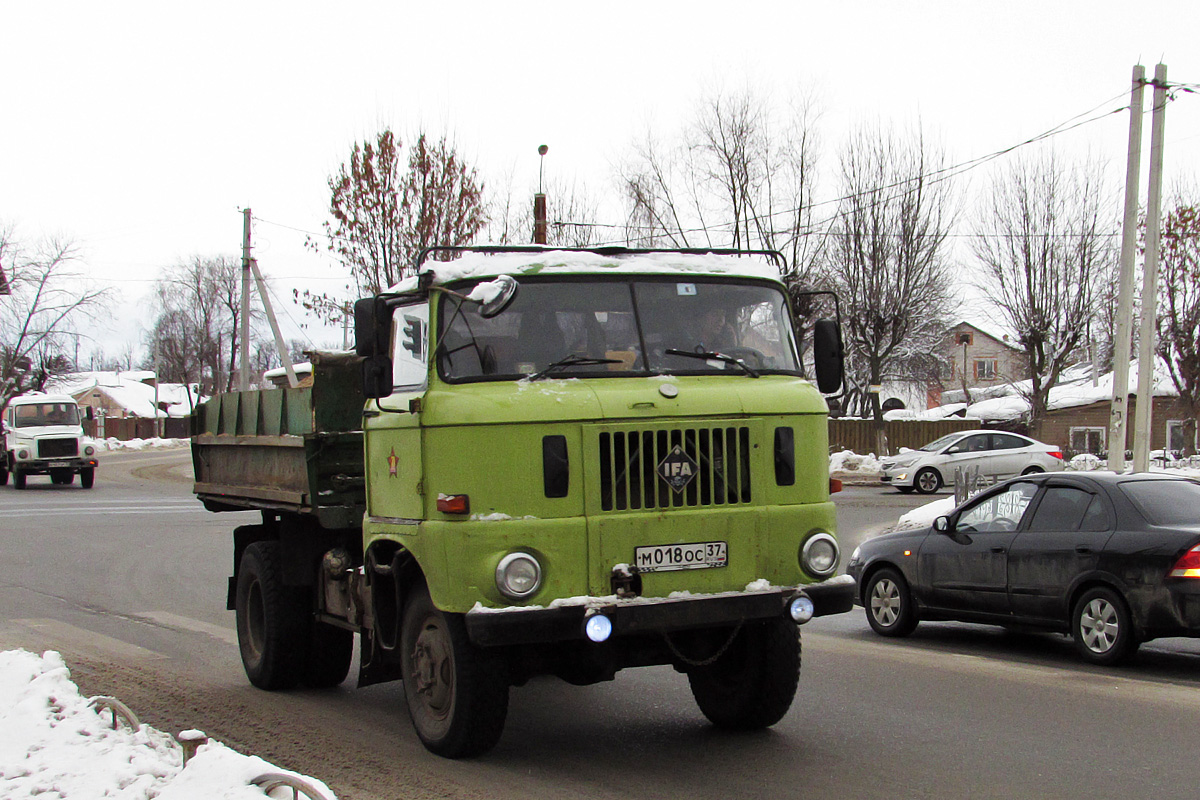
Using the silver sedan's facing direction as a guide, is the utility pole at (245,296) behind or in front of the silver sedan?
in front

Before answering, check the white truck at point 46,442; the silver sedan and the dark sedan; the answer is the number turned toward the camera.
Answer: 1

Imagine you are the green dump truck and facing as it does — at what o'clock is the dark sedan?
The dark sedan is roughly at 9 o'clock from the green dump truck.

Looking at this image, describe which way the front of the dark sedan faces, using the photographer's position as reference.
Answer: facing away from the viewer and to the left of the viewer

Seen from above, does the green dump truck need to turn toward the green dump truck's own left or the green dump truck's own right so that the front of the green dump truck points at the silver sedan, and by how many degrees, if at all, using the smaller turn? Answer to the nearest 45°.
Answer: approximately 90° to the green dump truck's own left

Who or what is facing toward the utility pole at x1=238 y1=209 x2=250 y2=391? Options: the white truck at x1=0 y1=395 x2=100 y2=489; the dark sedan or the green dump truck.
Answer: the dark sedan

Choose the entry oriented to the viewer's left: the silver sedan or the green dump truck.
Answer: the silver sedan

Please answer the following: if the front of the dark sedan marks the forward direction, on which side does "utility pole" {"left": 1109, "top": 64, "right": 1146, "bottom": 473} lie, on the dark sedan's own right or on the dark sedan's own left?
on the dark sedan's own right

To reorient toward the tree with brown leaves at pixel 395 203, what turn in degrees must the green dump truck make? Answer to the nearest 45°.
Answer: approximately 135° to its left

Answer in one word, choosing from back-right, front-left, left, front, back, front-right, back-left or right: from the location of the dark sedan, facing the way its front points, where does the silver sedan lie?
front-right

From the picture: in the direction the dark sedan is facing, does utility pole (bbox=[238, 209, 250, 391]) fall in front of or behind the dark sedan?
in front

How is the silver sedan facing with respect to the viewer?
to the viewer's left

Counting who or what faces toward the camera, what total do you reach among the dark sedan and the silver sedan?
0
